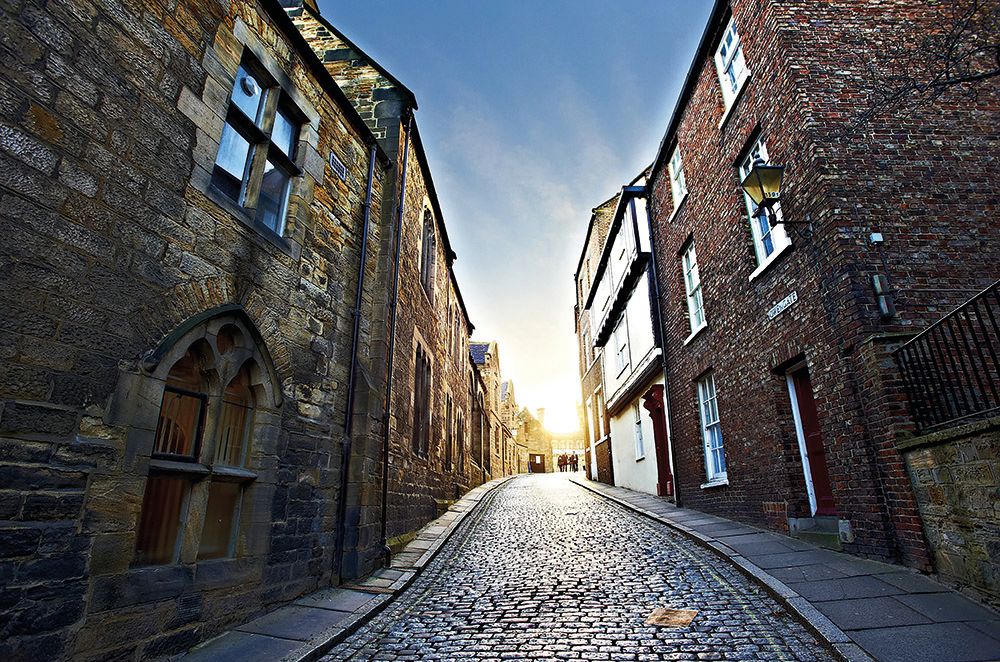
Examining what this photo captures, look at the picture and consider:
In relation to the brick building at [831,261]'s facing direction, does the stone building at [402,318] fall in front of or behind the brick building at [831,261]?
in front

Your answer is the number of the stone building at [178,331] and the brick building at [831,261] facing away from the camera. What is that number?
0

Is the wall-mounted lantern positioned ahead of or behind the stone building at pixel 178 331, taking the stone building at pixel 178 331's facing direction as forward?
ahead

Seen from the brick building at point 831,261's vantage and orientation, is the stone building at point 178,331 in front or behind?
in front

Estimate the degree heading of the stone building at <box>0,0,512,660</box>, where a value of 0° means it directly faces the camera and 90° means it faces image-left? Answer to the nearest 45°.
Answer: approximately 315°

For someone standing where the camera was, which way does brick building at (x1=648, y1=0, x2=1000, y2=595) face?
facing the viewer and to the left of the viewer

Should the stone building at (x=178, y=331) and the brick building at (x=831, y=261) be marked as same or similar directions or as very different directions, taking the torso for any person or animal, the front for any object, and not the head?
very different directions

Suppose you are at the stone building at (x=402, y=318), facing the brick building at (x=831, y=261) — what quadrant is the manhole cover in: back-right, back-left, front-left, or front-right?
front-right
